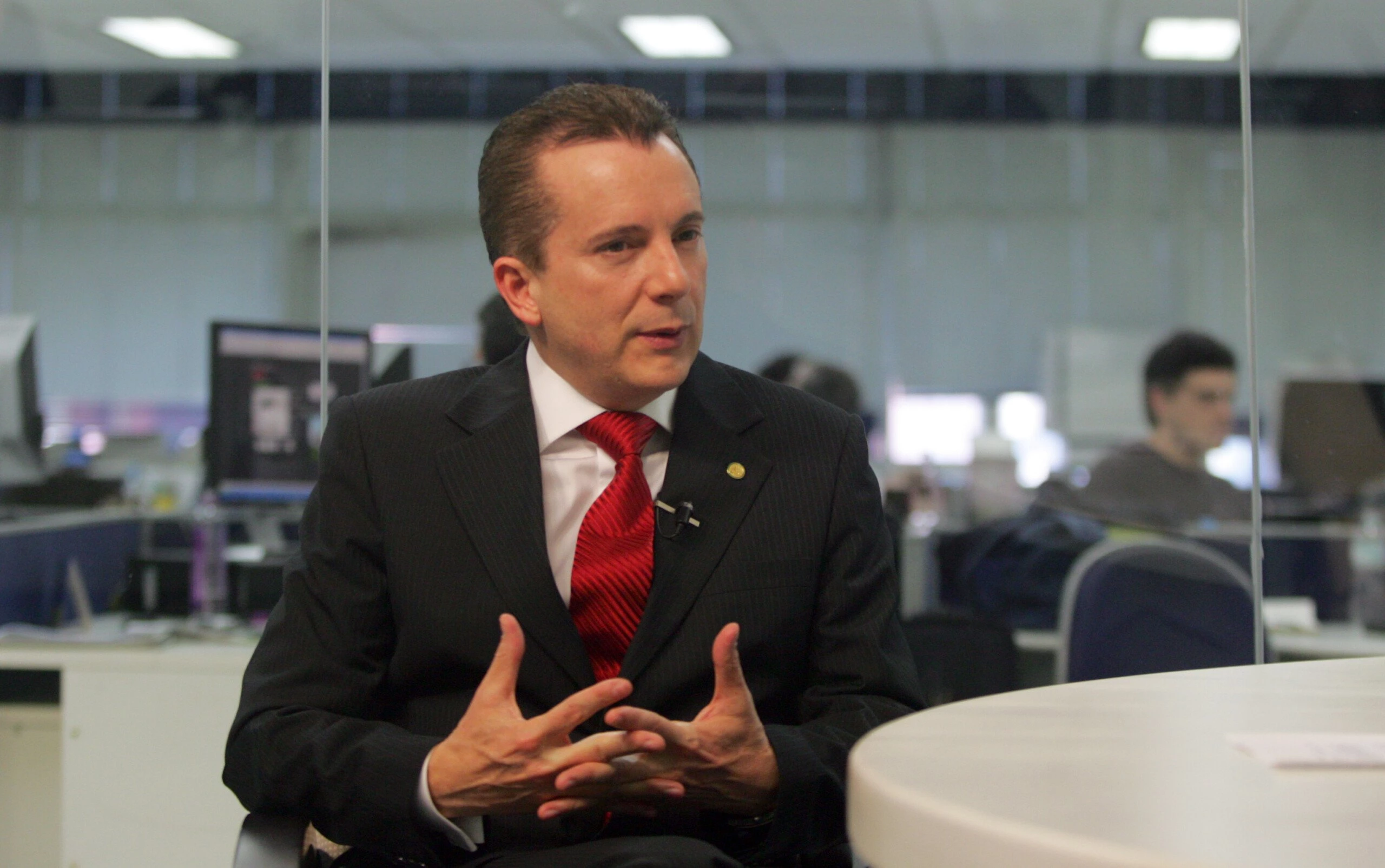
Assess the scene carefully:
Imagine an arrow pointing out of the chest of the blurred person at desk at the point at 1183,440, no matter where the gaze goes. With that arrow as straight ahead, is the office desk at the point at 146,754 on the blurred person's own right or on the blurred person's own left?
on the blurred person's own right

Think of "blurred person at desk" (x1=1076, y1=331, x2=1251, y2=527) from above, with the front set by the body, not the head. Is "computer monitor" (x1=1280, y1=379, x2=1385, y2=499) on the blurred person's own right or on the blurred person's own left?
on the blurred person's own left

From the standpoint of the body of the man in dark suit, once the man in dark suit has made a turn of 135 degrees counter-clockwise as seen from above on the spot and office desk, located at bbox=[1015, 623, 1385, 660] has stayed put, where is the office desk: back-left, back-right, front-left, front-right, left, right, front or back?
front-right

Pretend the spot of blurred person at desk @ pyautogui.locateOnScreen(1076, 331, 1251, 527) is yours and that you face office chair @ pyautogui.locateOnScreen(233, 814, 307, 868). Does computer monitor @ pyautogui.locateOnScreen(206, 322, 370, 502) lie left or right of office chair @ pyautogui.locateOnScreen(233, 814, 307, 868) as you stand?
right

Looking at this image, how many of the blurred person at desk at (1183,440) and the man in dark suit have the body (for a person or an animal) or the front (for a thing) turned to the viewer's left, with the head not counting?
0

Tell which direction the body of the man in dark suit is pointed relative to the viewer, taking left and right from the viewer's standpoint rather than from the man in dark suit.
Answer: facing the viewer and to the right of the viewer

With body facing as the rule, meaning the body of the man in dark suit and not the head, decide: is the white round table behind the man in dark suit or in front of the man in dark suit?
in front

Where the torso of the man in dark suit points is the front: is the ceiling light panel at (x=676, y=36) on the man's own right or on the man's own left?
on the man's own left

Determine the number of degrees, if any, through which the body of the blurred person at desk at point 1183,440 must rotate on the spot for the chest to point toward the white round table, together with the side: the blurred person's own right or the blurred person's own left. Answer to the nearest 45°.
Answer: approximately 45° to the blurred person's own right

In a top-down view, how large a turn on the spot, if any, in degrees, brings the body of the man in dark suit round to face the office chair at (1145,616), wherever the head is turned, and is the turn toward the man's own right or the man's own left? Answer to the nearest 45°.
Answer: approximately 90° to the man's own left

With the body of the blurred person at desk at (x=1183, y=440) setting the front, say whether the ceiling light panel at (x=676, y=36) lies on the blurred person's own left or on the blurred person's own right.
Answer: on the blurred person's own right
